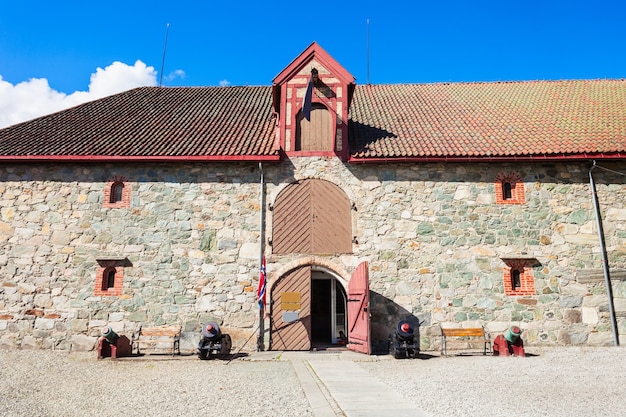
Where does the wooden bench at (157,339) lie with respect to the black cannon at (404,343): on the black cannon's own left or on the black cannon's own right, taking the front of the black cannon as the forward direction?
on the black cannon's own right

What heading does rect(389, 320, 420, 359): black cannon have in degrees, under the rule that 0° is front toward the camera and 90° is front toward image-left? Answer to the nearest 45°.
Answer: approximately 0°

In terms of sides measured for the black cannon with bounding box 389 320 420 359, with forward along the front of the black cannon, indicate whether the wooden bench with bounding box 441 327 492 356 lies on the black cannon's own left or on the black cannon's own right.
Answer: on the black cannon's own left

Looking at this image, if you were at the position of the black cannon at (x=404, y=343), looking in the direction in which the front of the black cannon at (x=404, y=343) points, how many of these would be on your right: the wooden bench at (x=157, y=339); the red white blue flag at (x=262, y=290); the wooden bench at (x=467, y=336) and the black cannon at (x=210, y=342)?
3

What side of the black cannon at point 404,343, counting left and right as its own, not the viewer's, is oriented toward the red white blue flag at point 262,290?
right

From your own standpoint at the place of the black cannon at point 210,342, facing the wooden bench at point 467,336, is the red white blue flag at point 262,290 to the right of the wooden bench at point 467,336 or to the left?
left
